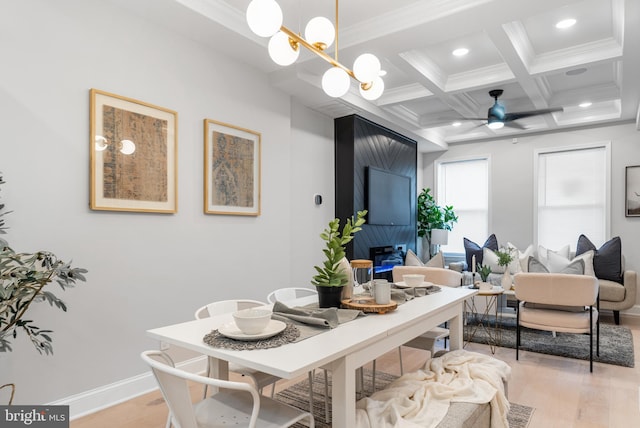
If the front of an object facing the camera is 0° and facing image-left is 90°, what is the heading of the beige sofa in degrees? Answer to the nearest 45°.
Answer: approximately 0°

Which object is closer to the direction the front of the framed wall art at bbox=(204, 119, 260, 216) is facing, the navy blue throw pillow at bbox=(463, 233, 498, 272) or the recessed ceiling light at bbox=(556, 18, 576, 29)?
the recessed ceiling light

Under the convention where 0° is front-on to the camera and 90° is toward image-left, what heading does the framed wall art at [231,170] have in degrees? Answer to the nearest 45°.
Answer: approximately 315°

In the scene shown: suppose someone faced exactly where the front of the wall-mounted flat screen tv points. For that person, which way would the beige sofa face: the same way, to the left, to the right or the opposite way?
to the right

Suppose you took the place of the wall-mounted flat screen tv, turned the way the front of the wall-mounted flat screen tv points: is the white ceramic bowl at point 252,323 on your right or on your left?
on your right

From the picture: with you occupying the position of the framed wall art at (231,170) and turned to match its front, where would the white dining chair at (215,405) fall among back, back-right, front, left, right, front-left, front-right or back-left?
front-right

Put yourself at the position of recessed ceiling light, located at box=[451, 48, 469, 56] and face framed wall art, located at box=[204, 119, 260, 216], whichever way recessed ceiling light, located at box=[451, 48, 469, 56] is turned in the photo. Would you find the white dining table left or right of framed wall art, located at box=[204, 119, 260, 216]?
left

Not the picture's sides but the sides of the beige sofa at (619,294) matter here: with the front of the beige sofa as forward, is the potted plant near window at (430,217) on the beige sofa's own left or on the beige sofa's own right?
on the beige sofa's own right

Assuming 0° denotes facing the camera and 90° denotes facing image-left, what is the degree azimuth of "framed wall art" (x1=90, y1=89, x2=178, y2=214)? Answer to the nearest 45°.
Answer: approximately 315°

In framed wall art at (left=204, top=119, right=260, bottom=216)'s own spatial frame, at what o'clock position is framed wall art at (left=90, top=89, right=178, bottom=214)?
framed wall art at (left=90, top=89, right=178, bottom=214) is roughly at 3 o'clock from framed wall art at (left=204, top=119, right=260, bottom=216).

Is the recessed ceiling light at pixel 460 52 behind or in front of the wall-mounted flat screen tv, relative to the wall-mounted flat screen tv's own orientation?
in front

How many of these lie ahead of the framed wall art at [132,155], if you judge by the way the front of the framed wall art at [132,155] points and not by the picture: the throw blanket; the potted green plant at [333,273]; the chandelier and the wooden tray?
4

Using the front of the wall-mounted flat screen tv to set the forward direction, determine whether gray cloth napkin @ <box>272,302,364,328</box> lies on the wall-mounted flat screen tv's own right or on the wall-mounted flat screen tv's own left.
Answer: on the wall-mounted flat screen tv's own right

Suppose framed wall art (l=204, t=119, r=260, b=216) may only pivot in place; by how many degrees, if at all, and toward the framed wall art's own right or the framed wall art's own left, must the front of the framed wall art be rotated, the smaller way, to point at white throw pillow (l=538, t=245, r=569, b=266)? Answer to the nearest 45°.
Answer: approximately 45° to the framed wall art's own left

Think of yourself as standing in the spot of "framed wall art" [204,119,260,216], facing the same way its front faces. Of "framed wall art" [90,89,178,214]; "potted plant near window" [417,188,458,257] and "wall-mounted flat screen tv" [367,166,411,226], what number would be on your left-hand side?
2

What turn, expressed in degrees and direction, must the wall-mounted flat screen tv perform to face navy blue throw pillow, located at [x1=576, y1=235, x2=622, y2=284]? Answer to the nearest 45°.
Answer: approximately 45° to its left
